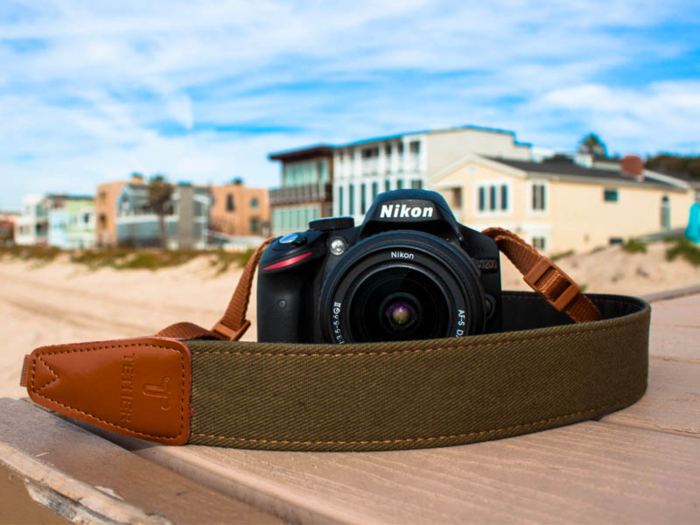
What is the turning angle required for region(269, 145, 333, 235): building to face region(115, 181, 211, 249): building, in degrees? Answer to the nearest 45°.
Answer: approximately 90° to its right

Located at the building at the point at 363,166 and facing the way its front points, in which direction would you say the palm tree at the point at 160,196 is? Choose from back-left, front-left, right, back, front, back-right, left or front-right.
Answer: right

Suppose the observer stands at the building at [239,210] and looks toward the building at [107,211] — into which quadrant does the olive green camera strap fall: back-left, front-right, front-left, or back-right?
back-left

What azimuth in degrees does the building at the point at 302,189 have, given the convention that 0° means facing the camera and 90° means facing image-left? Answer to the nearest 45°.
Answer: approximately 45°

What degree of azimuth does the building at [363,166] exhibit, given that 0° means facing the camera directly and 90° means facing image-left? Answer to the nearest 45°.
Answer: approximately 45°

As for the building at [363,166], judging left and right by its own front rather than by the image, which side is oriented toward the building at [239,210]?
right

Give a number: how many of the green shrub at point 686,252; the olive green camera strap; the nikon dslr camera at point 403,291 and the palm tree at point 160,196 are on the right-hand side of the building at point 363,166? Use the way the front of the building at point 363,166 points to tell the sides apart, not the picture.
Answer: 1

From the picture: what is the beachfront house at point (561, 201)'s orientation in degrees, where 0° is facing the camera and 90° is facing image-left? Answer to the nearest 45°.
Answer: approximately 45°

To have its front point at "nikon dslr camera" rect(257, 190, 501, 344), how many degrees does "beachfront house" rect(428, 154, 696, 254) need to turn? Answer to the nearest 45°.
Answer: approximately 45° to its left

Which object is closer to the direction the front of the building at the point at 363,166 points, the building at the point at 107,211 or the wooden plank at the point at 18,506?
the wooden plank

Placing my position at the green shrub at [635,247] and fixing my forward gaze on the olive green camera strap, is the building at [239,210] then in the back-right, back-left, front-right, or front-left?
back-right

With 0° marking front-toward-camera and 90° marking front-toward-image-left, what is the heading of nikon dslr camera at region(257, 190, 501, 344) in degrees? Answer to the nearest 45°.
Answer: approximately 0°

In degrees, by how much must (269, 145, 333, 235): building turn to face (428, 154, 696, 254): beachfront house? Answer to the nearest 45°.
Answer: approximately 90° to its left

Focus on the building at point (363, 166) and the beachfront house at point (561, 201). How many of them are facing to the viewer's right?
0

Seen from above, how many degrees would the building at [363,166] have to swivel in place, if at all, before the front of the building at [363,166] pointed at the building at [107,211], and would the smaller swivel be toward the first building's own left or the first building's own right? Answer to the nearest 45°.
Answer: approximately 90° to the first building's own right

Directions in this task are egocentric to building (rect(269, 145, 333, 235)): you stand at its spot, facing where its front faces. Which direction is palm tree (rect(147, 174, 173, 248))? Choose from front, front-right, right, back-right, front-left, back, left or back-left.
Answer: right
